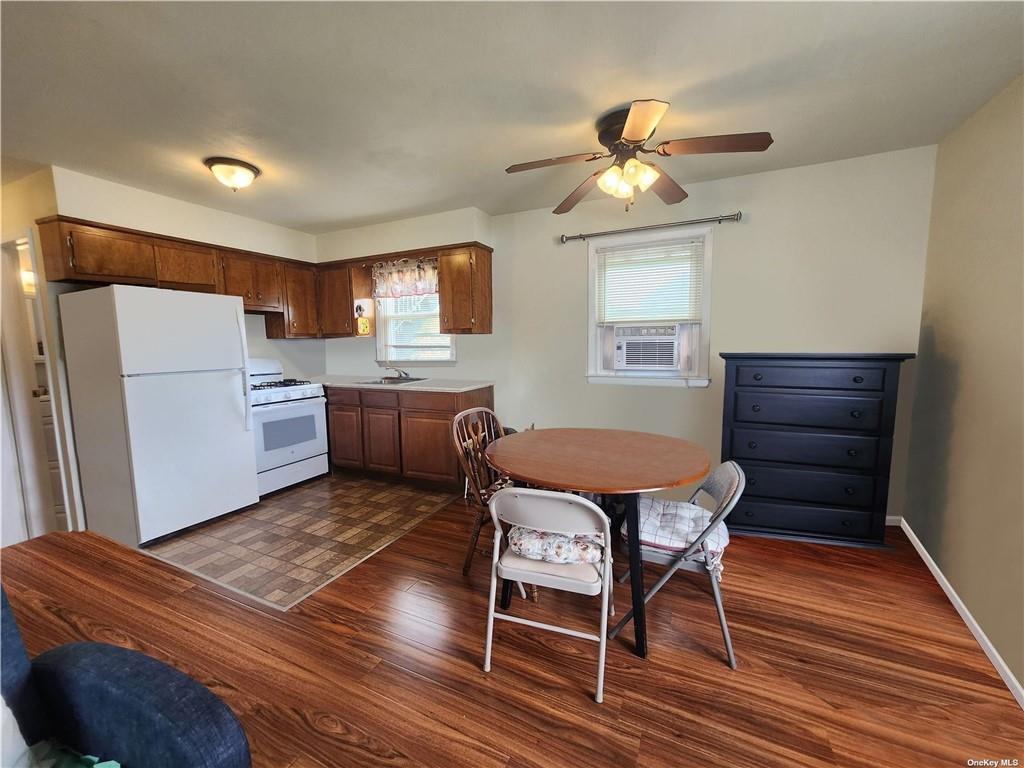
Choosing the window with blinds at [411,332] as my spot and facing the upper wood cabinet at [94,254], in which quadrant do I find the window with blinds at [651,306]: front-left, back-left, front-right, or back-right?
back-left

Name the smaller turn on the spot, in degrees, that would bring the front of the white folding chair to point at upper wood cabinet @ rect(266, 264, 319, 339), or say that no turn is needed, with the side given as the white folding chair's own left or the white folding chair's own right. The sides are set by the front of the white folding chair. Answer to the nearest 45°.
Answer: approximately 45° to the white folding chair's own left

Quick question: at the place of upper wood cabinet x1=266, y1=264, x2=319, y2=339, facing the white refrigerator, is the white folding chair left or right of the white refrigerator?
left

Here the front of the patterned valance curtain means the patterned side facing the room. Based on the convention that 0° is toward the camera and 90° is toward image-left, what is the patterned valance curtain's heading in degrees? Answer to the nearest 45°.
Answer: approximately 0°

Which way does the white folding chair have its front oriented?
away from the camera

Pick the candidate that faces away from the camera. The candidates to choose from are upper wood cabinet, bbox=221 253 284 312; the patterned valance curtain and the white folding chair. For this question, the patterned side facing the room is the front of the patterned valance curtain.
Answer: the white folding chair

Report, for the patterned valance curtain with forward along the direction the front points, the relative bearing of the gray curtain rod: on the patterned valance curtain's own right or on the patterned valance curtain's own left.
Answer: on the patterned valance curtain's own left

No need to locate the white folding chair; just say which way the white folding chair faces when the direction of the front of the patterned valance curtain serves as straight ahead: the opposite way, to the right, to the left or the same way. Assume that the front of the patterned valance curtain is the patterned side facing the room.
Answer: the opposite way

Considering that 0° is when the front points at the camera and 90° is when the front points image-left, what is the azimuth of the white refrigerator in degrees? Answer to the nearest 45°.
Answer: approximately 315°

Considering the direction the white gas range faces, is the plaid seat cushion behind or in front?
in front

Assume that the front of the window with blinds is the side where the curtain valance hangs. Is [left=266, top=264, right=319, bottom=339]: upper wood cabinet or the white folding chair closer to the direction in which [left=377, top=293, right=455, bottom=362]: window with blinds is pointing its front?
the white folding chair
